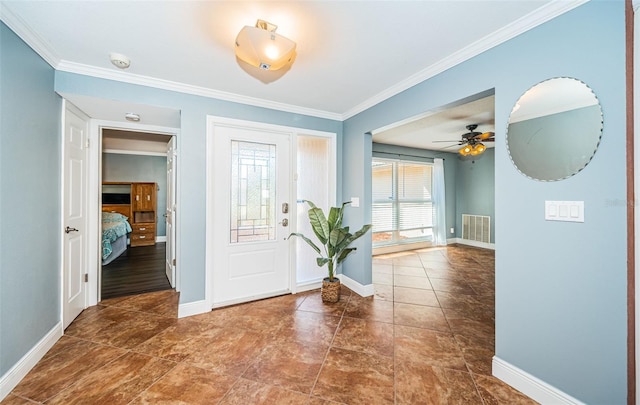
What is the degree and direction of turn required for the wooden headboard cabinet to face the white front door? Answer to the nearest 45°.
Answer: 0° — it already faces it

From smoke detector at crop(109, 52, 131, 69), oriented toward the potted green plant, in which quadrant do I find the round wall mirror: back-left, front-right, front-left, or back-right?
front-right

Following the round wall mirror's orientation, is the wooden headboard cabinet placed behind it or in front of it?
in front

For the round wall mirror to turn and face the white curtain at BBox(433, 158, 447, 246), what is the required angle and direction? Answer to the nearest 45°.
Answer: approximately 90° to its right

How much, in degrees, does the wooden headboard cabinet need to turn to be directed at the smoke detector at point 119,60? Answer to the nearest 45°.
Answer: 0° — it already faces it

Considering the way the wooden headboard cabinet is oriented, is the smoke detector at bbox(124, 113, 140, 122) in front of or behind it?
in front

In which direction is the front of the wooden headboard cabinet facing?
toward the camera

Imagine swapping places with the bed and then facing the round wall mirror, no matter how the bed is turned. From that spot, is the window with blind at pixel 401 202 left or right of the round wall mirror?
left

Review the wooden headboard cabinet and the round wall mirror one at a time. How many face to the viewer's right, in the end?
0

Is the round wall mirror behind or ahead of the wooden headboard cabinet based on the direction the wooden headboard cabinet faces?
ahead

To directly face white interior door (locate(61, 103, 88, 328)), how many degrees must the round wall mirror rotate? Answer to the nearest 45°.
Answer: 0° — it already faces it

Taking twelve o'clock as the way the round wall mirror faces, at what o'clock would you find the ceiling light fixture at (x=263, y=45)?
The ceiling light fixture is roughly at 12 o'clock from the round wall mirror.

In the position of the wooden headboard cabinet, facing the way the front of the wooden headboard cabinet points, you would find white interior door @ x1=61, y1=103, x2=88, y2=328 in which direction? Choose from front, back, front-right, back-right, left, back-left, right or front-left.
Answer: front
